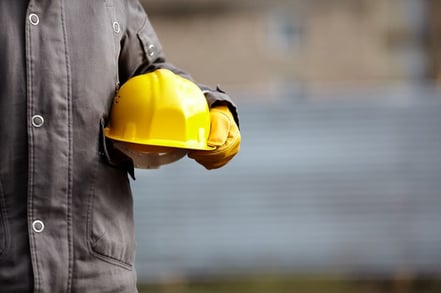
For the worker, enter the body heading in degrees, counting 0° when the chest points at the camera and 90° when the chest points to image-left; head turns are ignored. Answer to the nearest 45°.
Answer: approximately 0°
